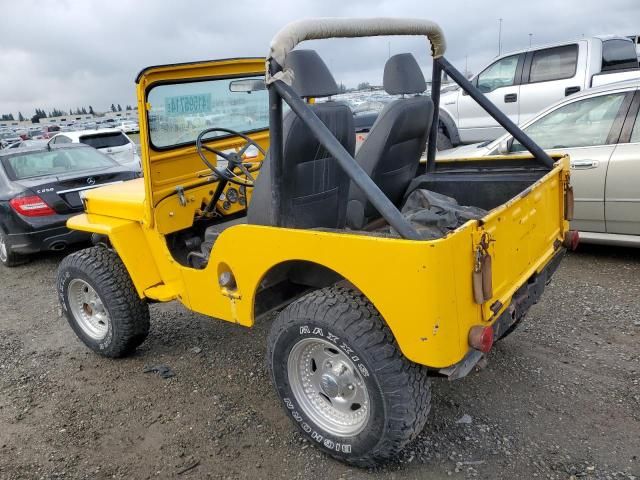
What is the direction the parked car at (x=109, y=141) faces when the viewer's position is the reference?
facing away from the viewer and to the left of the viewer

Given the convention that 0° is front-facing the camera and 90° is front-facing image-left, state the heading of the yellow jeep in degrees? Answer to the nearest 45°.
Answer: approximately 135°

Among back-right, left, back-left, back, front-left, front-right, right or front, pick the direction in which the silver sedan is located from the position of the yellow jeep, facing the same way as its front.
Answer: right

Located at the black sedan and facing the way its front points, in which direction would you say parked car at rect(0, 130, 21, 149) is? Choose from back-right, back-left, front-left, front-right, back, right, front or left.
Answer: front-right

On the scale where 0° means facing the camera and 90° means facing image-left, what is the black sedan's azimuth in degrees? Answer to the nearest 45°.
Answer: approximately 135°

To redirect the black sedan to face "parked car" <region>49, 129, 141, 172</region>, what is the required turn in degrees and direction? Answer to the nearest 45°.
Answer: approximately 45° to its right

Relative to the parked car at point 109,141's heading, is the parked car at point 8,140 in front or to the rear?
in front
